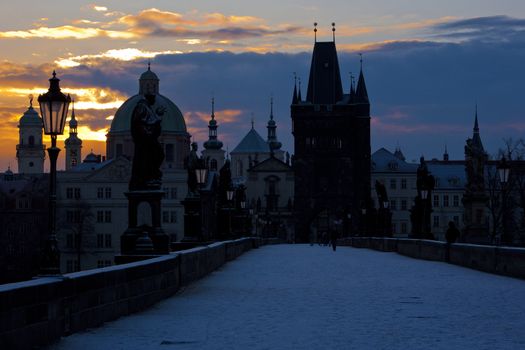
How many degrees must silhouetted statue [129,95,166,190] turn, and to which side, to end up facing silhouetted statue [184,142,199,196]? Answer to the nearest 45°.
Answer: approximately 90° to its left

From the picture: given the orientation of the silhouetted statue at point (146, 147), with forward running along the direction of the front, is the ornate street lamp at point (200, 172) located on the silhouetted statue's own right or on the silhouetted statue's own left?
on the silhouetted statue's own left

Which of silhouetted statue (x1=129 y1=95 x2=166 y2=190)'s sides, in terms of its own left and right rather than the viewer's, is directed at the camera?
right
